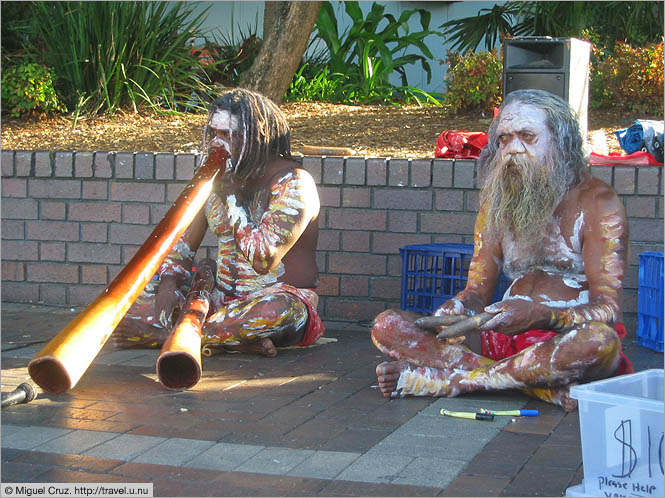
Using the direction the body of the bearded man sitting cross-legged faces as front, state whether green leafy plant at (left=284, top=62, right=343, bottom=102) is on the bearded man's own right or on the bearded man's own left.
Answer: on the bearded man's own right

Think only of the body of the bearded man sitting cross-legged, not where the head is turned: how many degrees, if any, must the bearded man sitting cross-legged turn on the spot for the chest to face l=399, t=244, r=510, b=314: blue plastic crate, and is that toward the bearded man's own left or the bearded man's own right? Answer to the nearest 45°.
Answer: approximately 135° to the bearded man's own right

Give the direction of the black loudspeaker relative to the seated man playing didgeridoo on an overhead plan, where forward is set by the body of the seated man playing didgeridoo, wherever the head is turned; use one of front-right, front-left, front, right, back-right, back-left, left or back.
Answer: back

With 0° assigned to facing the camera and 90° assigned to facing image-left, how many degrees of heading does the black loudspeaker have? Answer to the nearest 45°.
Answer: approximately 45°

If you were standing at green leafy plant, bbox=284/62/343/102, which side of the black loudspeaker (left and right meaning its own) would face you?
right

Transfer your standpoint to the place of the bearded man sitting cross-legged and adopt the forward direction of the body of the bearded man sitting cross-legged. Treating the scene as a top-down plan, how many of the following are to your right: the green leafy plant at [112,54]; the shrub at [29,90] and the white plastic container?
2

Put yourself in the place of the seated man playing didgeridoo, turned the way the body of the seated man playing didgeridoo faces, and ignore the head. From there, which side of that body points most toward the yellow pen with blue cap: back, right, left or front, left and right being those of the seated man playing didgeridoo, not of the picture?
left

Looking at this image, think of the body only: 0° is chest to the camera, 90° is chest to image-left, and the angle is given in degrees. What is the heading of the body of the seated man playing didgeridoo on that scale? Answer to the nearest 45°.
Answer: approximately 45°

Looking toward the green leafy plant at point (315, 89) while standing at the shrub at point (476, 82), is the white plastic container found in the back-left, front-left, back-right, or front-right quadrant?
back-left

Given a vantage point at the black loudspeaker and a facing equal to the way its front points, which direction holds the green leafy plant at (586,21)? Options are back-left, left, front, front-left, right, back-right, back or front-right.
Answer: back-right

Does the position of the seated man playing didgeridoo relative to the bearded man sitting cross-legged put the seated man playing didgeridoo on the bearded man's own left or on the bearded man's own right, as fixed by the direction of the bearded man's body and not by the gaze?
on the bearded man's own right

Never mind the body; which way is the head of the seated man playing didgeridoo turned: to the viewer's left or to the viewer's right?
to the viewer's left

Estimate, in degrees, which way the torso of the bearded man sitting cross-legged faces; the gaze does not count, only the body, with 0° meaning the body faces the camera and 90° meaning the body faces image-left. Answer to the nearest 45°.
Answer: approximately 45°
